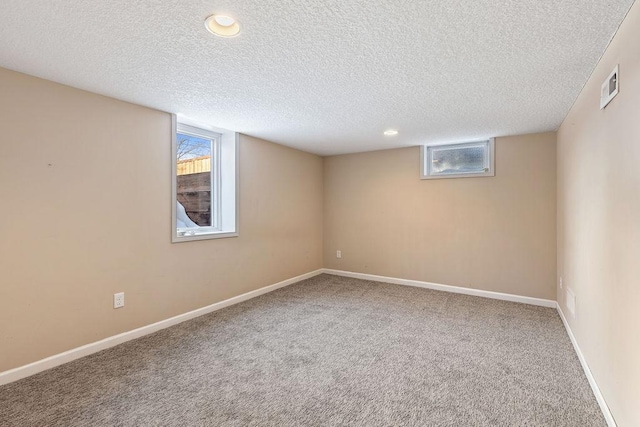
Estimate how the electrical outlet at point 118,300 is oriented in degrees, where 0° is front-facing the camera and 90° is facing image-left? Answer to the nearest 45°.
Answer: approximately 315°

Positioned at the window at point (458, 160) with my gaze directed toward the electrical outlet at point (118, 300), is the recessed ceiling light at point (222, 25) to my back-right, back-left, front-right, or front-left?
front-left

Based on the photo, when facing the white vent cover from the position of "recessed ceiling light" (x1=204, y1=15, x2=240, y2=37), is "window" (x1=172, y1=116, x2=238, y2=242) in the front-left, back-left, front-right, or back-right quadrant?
back-left

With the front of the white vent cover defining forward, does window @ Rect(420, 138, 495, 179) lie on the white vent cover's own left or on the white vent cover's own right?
on the white vent cover's own right

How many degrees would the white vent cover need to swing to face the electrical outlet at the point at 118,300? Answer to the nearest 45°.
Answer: approximately 45° to its left

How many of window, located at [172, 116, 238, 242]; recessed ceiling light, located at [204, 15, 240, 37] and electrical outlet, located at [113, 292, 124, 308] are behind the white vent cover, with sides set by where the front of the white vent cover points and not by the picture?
0

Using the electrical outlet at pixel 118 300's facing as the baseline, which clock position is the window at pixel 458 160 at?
The window is roughly at 11 o'clock from the electrical outlet.

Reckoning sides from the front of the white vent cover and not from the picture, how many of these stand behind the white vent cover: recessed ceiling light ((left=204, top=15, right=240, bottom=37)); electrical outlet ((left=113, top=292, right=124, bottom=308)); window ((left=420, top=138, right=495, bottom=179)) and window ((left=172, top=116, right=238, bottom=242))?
0

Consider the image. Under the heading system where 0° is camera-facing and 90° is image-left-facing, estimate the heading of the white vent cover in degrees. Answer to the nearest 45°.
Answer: approximately 90°

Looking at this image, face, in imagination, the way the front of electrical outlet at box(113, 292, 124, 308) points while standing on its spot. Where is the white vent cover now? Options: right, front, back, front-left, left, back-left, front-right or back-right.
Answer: front

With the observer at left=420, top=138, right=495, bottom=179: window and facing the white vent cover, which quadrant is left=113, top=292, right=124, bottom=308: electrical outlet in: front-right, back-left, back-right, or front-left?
front-right

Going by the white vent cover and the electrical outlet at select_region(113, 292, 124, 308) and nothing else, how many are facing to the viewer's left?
1
